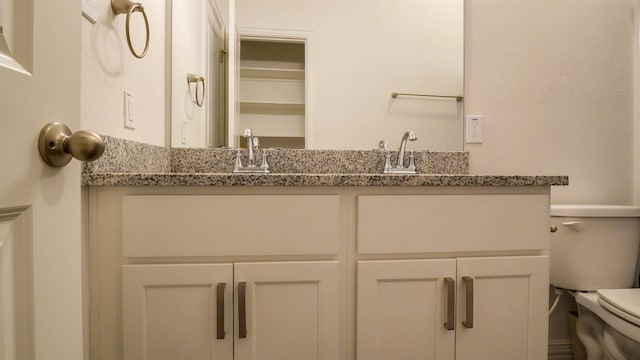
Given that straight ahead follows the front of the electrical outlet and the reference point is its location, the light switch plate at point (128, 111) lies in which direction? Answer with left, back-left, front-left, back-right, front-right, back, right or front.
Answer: front-right

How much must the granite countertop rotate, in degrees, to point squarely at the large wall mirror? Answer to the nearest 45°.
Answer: approximately 180°

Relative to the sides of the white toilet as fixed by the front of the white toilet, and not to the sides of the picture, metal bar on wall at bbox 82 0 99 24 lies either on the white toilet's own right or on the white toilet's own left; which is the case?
on the white toilet's own right

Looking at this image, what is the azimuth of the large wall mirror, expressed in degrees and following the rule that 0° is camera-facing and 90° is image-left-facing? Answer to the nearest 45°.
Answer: approximately 0°

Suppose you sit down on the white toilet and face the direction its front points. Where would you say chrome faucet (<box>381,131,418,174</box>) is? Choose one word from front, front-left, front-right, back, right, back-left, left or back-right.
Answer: right

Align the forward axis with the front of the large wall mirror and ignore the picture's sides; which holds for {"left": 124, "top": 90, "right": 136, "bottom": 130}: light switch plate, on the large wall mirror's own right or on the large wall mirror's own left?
on the large wall mirror's own right

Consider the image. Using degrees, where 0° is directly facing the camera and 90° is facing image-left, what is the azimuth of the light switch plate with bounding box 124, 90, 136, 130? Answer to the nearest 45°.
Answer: approximately 315°

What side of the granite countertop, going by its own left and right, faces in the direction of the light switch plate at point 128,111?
right

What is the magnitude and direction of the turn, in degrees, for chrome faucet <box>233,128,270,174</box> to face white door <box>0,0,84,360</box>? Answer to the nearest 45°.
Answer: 0° — it already faces it

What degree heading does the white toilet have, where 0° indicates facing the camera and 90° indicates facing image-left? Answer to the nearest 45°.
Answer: approximately 315°
